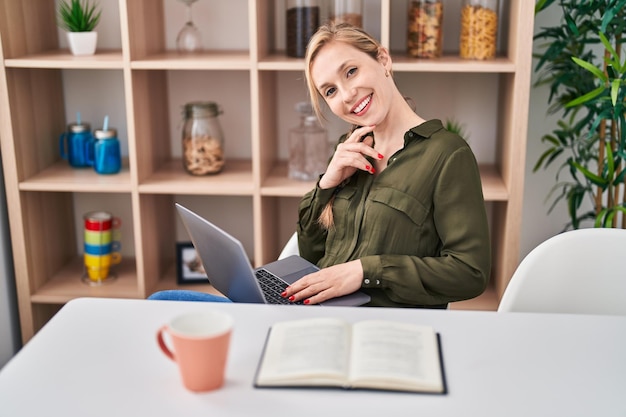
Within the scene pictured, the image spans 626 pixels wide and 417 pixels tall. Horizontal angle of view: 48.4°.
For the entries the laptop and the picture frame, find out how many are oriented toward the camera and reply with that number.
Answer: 1

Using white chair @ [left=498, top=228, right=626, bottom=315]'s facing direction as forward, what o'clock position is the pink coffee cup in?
The pink coffee cup is roughly at 1 o'clock from the white chair.

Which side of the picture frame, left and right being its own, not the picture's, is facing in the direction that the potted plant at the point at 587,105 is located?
left

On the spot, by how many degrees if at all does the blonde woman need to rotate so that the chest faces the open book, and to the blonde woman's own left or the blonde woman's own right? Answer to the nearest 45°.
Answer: approximately 45° to the blonde woman's own left

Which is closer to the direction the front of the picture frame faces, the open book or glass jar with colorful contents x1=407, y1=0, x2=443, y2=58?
the open book

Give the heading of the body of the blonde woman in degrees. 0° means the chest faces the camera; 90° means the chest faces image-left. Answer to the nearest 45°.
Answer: approximately 45°

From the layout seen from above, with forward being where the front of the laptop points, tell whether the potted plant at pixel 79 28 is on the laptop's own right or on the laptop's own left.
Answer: on the laptop's own left

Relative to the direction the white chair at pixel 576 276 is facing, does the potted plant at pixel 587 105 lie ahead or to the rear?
to the rear

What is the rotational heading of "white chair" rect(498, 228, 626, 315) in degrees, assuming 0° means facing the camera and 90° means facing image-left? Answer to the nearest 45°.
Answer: approximately 0°

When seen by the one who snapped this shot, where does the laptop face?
facing away from the viewer and to the right of the viewer

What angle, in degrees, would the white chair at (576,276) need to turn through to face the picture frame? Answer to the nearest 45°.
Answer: approximately 135° to its right

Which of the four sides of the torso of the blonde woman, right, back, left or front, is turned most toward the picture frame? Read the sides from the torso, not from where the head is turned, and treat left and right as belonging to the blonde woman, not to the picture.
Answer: right
